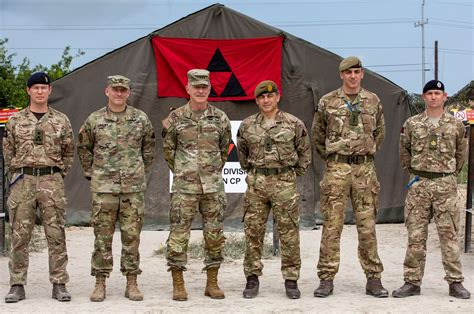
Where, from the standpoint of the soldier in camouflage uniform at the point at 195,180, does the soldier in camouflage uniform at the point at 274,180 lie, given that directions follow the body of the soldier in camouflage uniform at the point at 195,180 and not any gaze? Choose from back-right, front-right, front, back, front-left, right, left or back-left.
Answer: left

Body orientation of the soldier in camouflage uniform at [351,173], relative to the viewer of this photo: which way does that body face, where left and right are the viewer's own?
facing the viewer

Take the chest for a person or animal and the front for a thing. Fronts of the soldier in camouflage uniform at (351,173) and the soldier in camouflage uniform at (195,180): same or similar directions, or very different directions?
same or similar directions

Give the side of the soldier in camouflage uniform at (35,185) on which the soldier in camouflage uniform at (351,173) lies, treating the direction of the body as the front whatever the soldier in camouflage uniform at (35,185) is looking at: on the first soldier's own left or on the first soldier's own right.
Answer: on the first soldier's own left

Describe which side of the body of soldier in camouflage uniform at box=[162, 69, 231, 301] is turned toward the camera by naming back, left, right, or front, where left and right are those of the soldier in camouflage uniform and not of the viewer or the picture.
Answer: front

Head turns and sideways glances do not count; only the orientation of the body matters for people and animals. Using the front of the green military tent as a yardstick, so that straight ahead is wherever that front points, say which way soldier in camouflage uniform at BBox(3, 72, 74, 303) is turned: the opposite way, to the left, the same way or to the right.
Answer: the same way

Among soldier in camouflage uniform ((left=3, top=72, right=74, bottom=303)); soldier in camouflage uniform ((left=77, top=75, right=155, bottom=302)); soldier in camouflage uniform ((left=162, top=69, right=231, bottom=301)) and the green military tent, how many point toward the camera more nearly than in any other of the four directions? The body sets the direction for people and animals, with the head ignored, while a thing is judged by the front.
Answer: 4

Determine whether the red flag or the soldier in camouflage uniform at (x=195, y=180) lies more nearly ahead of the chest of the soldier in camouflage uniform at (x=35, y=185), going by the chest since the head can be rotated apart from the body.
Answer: the soldier in camouflage uniform

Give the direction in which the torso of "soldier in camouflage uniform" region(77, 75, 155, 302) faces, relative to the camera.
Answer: toward the camera

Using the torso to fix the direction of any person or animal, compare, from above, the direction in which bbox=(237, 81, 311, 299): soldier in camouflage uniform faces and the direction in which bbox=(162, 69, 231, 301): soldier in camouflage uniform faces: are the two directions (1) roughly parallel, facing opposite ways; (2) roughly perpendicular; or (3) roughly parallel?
roughly parallel

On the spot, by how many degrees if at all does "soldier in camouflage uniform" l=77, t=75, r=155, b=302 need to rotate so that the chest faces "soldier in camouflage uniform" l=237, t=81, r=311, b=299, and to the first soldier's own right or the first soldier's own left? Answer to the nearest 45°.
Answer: approximately 90° to the first soldier's own left

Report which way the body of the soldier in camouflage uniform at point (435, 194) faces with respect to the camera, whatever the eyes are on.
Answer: toward the camera

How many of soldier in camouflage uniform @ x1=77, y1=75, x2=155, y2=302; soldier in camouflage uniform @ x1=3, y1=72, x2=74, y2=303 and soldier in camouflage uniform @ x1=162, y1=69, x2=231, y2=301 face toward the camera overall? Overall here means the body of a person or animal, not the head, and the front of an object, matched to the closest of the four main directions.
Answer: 3

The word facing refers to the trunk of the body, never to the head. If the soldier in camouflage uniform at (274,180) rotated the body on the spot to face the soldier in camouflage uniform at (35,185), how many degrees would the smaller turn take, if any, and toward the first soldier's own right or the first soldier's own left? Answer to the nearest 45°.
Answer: approximately 90° to the first soldier's own right

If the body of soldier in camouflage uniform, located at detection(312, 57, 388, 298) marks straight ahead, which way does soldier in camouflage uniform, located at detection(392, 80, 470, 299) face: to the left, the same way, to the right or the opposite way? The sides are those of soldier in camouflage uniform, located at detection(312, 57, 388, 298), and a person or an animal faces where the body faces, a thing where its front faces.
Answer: the same way
